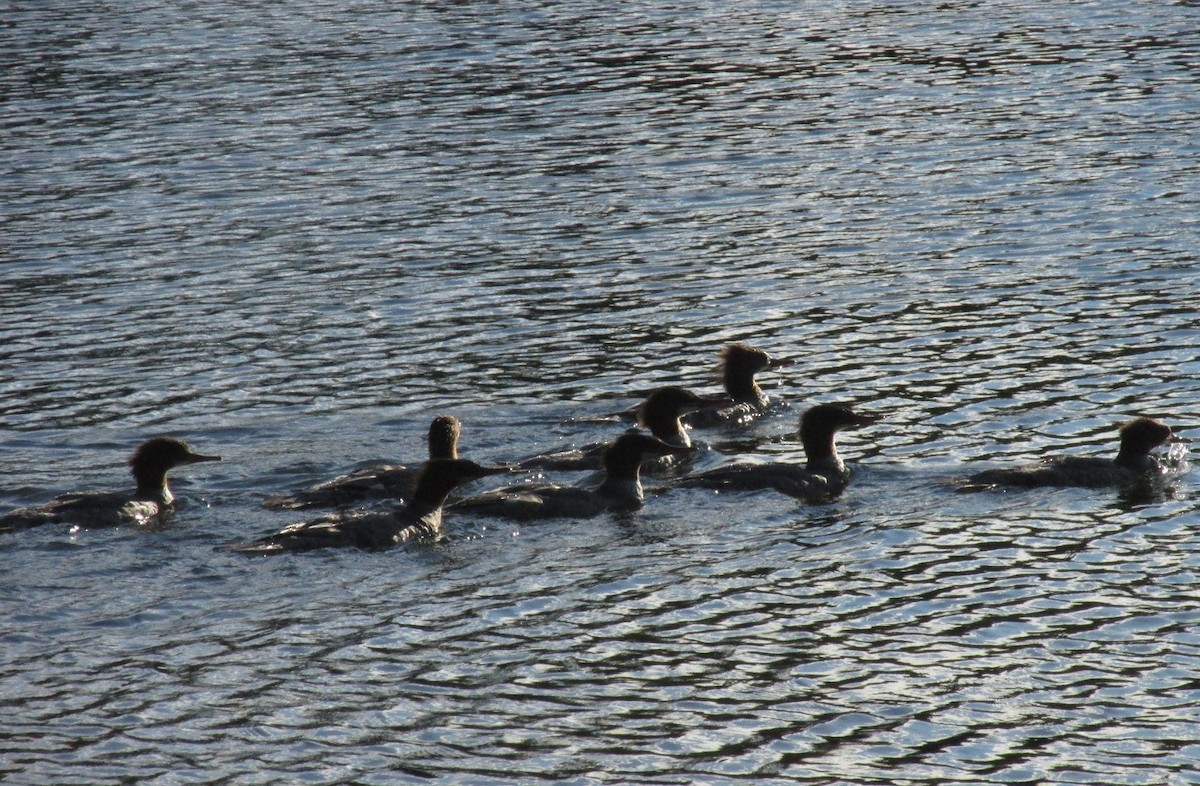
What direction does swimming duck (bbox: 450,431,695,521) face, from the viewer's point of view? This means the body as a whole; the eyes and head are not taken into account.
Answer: to the viewer's right

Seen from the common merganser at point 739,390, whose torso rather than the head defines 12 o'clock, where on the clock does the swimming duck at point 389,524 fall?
The swimming duck is roughly at 4 o'clock from the common merganser.

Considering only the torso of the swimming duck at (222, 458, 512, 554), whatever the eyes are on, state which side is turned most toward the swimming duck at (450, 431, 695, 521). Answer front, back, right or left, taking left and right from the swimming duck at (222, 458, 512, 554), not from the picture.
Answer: front

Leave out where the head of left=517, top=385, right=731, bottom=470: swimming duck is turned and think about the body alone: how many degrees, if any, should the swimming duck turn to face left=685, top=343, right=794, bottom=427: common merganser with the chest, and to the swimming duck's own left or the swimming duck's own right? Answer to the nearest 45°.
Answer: approximately 45° to the swimming duck's own left

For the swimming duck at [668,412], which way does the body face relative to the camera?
to the viewer's right

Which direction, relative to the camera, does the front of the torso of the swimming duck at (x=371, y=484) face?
to the viewer's right

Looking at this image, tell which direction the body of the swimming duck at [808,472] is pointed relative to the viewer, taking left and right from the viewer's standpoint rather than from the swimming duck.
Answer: facing to the right of the viewer

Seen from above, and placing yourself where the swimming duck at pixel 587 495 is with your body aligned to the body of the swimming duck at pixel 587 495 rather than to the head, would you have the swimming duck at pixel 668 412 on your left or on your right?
on your left

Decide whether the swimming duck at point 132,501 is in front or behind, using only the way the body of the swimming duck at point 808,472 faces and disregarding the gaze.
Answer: behind

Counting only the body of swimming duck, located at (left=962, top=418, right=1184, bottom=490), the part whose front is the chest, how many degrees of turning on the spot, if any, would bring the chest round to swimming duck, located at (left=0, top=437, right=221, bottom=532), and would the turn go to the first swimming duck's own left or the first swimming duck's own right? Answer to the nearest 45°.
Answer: approximately 180°

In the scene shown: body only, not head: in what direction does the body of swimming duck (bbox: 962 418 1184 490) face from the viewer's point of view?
to the viewer's right

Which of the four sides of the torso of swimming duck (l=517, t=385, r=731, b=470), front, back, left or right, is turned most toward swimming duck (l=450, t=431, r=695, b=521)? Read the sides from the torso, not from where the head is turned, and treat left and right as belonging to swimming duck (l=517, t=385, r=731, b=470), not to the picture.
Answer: right

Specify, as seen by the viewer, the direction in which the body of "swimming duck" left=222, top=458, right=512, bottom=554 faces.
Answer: to the viewer's right

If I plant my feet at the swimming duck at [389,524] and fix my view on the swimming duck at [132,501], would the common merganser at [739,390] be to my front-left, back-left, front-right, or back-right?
back-right
